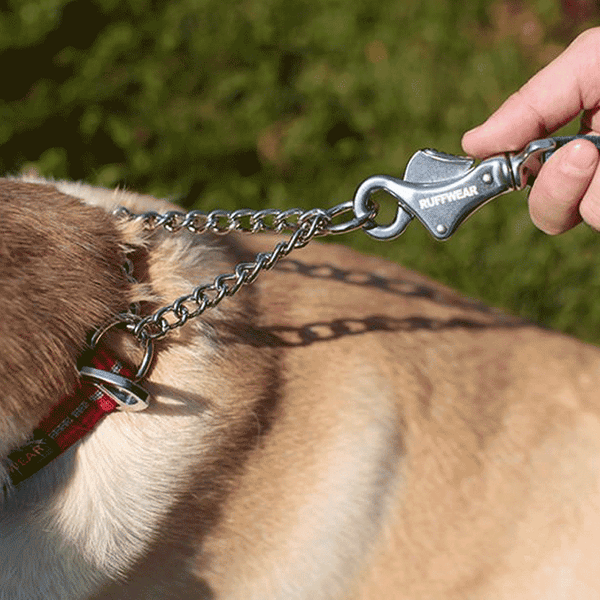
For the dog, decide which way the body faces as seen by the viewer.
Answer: to the viewer's left
